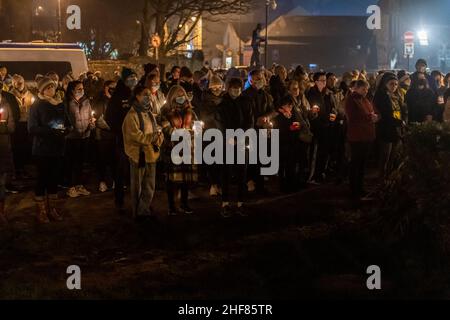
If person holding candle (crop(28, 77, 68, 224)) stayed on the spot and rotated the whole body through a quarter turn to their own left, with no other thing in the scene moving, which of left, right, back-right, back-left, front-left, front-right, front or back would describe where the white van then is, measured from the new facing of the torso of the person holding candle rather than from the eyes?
front-left

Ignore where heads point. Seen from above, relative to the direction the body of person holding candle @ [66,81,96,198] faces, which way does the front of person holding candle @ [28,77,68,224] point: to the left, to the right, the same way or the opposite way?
the same way

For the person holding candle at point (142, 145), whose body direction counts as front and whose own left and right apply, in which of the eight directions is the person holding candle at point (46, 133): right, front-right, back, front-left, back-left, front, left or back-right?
back-right

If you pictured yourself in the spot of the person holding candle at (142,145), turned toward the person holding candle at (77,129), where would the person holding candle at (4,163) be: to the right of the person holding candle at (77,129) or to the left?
left

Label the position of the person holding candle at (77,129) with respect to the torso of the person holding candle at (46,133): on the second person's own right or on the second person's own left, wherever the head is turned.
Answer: on the second person's own left

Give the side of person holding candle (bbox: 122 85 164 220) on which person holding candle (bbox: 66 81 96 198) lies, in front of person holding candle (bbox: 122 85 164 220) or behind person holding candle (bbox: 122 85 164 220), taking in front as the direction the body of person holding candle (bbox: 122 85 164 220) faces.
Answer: behind

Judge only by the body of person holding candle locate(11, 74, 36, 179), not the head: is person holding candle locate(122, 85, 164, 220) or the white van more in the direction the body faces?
the person holding candle

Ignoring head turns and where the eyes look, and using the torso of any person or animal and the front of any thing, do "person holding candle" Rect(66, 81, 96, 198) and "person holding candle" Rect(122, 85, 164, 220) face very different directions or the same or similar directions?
same or similar directions

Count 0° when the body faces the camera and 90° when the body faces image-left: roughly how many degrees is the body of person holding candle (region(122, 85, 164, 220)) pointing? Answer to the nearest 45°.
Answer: approximately 315°

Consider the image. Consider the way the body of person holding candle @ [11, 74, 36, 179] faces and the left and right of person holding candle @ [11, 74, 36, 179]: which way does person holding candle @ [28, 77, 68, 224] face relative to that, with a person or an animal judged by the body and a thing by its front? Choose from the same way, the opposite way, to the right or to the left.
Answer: the same way

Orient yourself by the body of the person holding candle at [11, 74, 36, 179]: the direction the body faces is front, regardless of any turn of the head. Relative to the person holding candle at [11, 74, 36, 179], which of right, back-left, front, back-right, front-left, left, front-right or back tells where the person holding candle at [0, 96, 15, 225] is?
front-right

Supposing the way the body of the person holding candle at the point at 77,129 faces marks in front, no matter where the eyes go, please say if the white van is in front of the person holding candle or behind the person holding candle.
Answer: behind

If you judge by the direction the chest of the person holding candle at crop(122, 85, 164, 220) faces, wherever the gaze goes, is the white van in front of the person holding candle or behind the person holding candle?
behind

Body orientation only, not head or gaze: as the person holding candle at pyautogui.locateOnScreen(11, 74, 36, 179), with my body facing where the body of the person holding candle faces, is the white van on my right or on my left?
on my left
